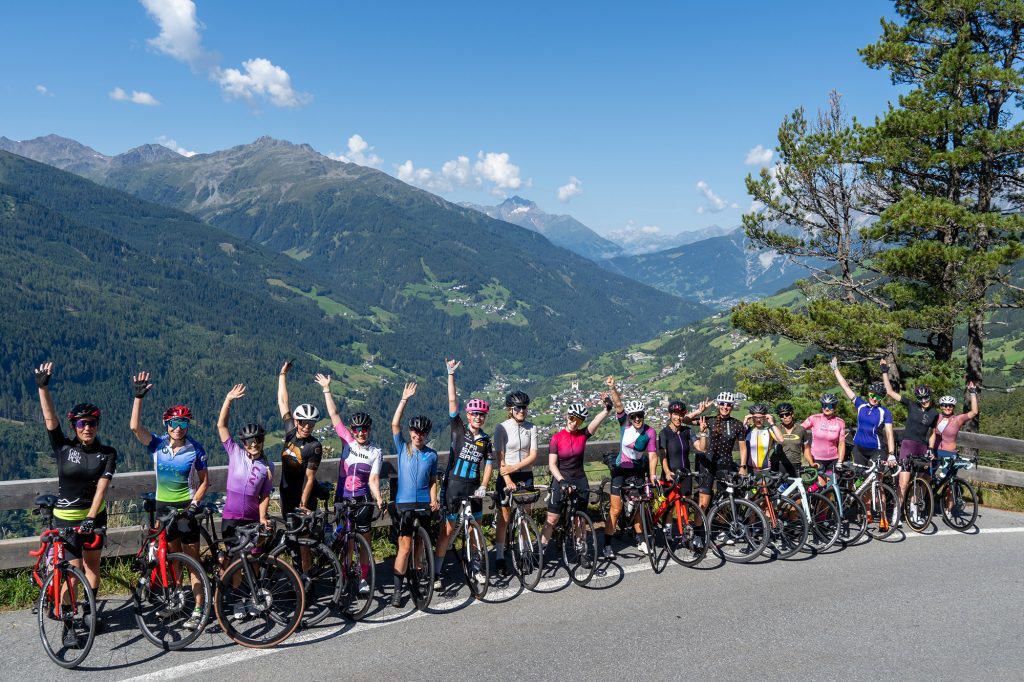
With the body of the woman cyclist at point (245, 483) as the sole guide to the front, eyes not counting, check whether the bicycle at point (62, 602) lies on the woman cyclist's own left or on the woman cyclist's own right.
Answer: on the woman cyclist's own right

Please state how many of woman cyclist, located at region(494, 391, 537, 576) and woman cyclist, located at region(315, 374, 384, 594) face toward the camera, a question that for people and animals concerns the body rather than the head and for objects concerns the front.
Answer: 2

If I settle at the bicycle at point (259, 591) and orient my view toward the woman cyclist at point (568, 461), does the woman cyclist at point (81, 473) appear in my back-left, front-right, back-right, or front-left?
back-left

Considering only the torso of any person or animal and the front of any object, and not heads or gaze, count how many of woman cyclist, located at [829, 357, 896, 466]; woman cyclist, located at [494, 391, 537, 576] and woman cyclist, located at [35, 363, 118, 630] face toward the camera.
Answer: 3

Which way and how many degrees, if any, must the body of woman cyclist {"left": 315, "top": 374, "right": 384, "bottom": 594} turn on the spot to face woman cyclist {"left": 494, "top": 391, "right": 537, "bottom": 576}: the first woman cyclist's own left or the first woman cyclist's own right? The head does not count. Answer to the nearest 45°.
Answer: approximately 90° to the first woman cyclist's own left

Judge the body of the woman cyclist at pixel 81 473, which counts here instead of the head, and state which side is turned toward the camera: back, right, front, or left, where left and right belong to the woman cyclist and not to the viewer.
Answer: front
